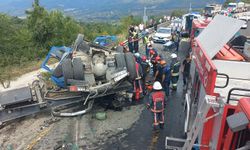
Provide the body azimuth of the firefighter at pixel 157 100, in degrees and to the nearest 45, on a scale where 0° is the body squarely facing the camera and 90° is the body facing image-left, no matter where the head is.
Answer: approximately 180°

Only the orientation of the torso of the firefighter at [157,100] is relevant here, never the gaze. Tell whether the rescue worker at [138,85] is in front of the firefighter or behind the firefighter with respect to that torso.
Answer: in front

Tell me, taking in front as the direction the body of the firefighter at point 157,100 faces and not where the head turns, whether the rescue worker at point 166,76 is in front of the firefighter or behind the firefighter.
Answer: in front

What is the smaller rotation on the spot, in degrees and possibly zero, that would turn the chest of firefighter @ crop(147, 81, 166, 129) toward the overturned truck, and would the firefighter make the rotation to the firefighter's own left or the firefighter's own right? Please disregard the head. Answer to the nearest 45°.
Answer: approximately 45° to the firefighter's own left

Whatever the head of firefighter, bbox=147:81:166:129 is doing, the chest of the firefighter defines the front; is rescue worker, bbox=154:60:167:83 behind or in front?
in front

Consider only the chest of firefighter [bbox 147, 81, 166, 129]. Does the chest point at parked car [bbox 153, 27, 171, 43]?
yes

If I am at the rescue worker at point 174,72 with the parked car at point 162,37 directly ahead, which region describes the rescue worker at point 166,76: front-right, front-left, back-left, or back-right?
back-left

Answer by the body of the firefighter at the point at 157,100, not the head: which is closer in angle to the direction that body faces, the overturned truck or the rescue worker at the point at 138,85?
the rescue worker

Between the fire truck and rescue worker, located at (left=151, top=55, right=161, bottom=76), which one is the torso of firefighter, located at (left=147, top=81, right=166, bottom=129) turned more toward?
the rescue worker
